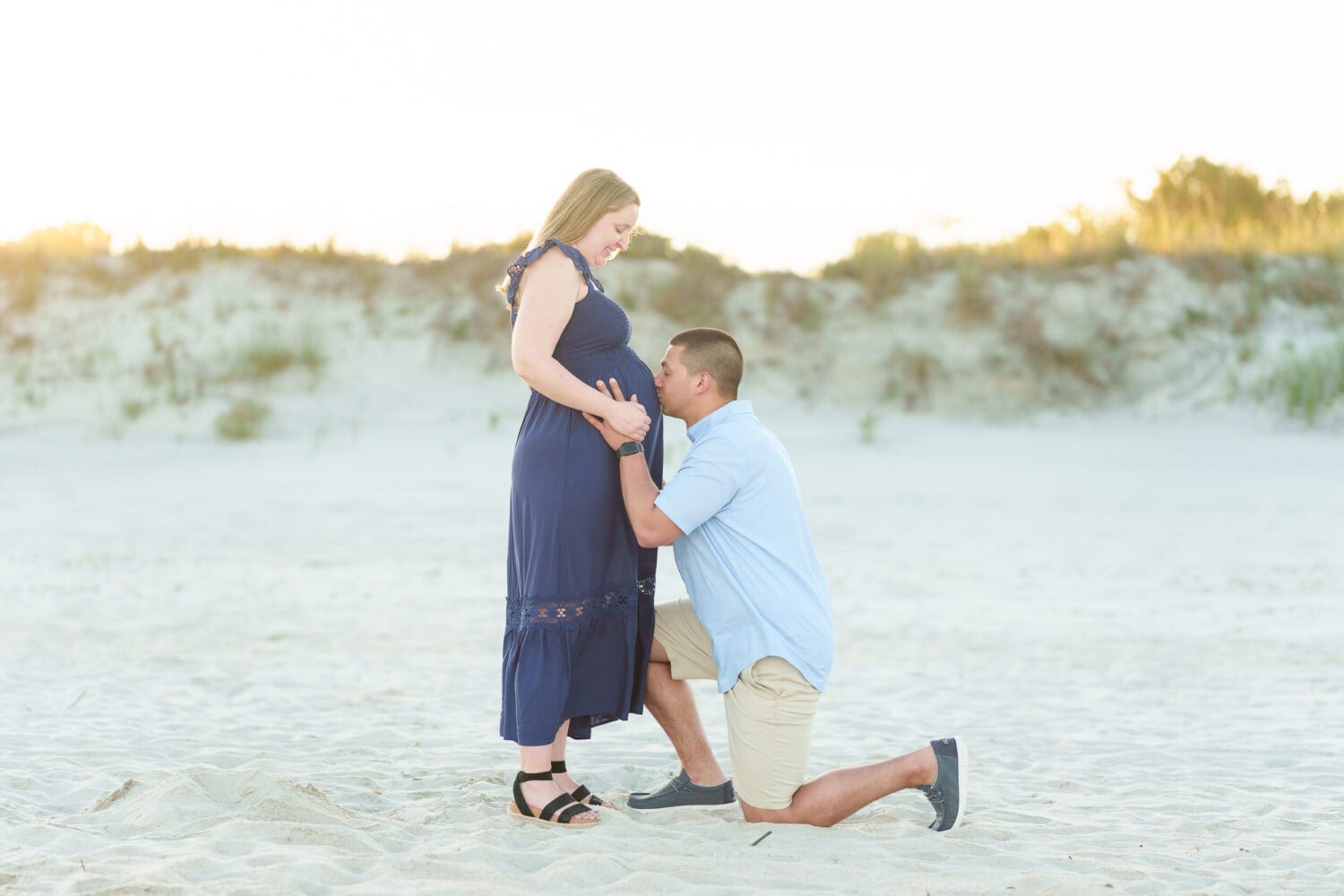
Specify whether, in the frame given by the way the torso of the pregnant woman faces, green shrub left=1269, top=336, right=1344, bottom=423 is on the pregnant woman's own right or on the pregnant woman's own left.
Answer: on the pregnant woman's own left

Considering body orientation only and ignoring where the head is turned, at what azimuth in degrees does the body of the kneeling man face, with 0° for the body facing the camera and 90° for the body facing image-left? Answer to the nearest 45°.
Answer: approximately 90°

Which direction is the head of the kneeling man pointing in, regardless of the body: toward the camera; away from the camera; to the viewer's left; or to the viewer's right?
to the viewer's left

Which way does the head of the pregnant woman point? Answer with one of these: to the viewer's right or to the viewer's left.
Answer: to the viewer's right

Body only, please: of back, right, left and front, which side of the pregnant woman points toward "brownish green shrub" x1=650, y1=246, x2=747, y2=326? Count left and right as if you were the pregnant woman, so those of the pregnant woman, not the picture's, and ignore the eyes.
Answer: left

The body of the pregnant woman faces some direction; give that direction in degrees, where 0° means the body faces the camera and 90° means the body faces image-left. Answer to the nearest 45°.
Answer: approximately 270°

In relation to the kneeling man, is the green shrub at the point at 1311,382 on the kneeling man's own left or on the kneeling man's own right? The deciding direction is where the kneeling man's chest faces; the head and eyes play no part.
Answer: on the kneeling man's own right

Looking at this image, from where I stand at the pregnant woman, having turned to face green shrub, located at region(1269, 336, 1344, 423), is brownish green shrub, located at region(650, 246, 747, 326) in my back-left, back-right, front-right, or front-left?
front-left

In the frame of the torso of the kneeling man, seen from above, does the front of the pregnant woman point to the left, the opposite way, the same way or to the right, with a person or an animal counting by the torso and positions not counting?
the opposite way

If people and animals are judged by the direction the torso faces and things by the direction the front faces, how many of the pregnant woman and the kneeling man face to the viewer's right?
1

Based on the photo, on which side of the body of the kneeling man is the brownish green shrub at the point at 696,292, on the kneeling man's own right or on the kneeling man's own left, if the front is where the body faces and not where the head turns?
on the kneeling man's own right
